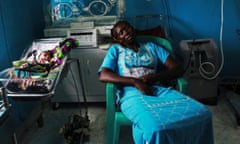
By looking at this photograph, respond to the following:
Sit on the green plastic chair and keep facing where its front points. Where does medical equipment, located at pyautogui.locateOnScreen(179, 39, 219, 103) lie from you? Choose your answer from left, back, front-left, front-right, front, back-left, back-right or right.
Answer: back-left

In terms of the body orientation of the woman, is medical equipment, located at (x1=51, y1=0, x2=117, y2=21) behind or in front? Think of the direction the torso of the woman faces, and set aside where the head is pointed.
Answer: behind

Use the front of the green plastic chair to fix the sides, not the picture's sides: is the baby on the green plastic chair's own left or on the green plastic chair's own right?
on the green plastic chair's own right

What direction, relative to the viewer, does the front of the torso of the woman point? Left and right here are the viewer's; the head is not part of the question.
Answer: facing the viewer and to the right of the viewer

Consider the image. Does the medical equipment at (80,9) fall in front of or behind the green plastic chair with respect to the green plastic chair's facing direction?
behind

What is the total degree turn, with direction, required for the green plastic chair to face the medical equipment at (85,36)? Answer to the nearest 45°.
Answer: approximately 135° to its right

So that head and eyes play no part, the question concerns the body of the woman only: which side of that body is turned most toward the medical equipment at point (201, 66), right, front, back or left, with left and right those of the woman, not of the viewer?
left

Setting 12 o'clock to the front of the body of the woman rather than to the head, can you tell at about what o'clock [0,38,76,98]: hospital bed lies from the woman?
The hospital bed is roughly at 4 o'clock from the woman.

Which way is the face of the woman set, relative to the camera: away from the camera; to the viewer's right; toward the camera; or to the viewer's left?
toward the camera

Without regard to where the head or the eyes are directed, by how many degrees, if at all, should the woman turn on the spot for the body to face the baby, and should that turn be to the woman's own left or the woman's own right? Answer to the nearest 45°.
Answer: approximately 135° to the woman's own right

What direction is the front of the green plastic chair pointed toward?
toward the camera

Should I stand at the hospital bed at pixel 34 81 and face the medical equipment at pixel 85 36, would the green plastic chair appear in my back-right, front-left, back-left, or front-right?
front-right
